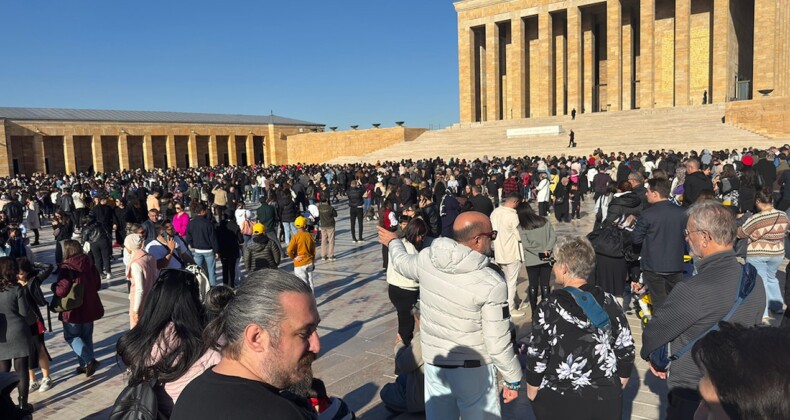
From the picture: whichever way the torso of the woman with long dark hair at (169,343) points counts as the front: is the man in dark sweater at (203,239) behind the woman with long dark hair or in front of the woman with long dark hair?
in front

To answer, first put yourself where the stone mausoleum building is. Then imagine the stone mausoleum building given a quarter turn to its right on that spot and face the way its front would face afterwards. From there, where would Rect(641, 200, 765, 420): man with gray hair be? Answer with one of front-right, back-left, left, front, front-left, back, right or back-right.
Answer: back-left

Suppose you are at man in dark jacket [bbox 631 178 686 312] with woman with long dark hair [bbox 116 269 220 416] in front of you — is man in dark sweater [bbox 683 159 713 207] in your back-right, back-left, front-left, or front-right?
back-right

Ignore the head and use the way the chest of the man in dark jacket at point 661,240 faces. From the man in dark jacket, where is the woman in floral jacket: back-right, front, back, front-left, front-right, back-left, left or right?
back

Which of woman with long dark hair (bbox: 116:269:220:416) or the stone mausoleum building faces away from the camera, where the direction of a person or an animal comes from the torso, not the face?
the woman with long dark hair

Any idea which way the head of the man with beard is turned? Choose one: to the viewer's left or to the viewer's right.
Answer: to the viewer's right

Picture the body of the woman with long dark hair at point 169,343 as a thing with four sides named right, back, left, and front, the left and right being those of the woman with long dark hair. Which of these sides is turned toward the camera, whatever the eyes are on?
back

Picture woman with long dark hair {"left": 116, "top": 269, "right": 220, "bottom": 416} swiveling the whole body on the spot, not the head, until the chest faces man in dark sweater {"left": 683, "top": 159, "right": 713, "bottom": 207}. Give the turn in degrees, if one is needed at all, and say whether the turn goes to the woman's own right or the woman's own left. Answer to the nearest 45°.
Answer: approximately 90° to the woman's own right

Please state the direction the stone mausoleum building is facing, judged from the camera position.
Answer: facing the viewer and to the left of the viewer

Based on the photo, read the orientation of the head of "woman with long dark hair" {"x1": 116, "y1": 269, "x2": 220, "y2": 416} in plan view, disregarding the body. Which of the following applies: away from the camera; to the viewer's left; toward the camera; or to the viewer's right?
away from the camera

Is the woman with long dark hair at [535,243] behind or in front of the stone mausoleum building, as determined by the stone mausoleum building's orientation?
in front

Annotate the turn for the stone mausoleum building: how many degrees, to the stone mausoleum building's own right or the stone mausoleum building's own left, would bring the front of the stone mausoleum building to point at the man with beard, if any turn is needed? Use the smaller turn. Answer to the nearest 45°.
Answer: approximately 45° to the stone mausoleum building's own left
